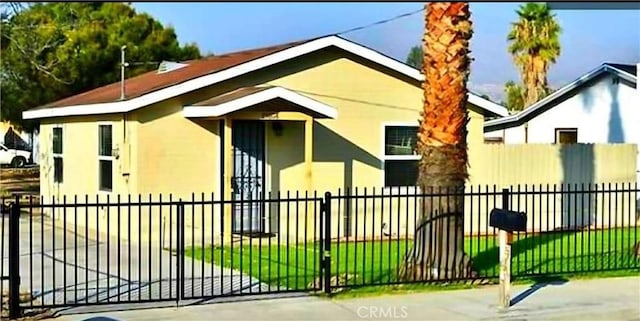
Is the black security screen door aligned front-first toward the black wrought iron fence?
yes

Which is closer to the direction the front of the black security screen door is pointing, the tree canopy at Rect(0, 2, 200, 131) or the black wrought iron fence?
the black wrought iron fence

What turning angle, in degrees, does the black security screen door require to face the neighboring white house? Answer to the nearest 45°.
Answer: approximately 135° to its left

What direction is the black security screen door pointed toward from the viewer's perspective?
toward the camera

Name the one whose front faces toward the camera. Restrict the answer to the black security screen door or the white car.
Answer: the black security screen door

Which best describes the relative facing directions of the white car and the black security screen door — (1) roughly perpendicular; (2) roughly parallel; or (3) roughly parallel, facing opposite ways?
roughly perpendicular

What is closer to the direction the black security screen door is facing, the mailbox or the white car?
the mailbox
